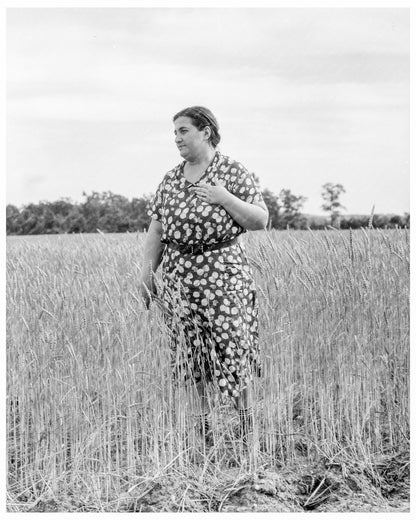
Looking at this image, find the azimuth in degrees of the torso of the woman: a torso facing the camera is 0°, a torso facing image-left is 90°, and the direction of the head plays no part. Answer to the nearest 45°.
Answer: approximately 45°

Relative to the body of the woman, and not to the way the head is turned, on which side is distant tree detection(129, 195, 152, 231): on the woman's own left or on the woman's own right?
on the woman's own right

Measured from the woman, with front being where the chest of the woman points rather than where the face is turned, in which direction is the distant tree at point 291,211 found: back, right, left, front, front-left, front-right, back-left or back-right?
back-right

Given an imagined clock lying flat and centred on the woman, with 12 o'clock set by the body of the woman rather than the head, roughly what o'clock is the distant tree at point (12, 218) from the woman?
The distant tree is roughly at 4 o'clock from the woman.
